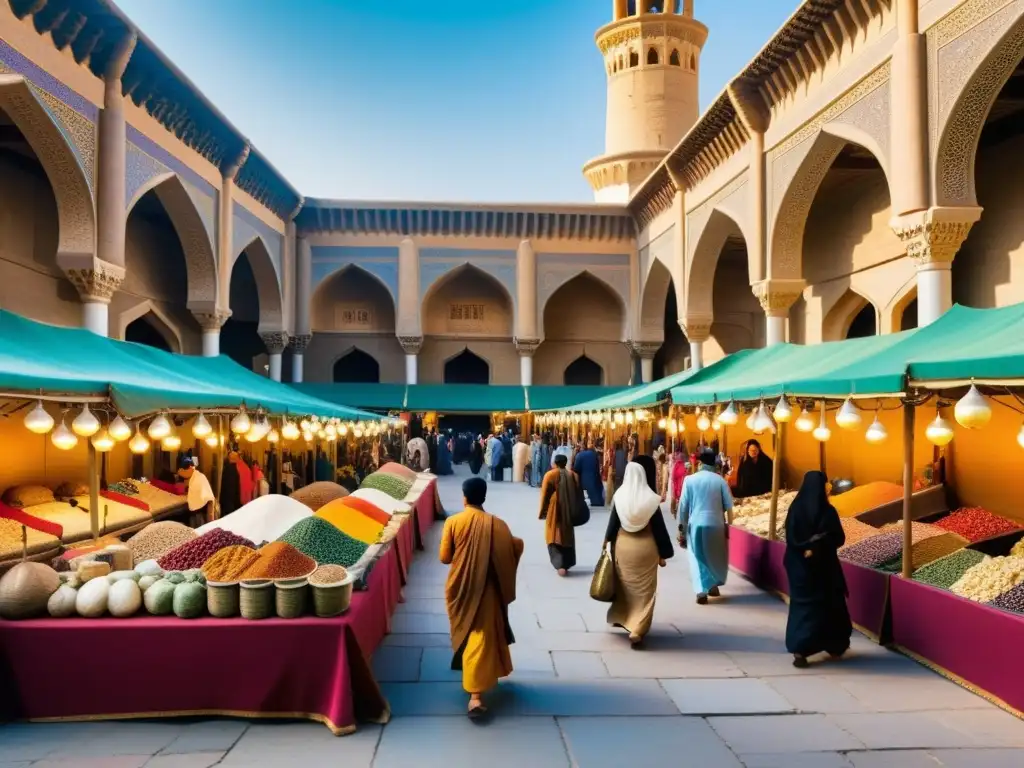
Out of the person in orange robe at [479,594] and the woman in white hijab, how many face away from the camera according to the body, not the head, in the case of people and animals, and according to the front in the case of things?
2

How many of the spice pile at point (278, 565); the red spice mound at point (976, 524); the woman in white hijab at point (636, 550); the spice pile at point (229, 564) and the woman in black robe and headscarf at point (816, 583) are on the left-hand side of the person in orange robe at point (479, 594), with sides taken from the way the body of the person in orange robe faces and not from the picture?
2

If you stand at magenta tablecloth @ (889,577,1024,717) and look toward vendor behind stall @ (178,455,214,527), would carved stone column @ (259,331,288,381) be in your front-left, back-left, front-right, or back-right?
front-right

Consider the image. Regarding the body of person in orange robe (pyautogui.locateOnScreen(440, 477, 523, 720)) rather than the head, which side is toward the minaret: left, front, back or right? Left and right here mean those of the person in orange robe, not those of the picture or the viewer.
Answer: front

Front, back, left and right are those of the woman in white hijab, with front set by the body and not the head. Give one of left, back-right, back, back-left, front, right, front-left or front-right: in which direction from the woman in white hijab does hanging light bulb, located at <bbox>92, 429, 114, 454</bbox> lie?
left

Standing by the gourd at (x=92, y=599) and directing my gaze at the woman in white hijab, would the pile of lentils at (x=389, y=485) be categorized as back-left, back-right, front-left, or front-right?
front-left

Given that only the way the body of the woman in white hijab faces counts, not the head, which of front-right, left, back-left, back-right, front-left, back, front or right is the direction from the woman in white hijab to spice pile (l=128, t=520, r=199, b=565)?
left

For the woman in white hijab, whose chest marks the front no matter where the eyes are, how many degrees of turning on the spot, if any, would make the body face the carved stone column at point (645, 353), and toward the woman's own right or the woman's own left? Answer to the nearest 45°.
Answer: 0° — they already face it

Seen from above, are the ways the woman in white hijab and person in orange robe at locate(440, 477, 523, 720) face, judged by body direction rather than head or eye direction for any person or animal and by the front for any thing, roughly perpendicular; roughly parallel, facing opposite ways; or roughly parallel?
roughly parallel

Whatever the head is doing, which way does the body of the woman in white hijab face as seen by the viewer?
away from the camera

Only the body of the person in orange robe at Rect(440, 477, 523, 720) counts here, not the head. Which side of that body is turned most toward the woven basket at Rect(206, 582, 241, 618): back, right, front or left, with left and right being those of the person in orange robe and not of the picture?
left

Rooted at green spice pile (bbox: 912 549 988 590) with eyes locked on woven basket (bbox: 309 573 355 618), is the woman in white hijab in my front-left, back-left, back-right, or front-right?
front-right

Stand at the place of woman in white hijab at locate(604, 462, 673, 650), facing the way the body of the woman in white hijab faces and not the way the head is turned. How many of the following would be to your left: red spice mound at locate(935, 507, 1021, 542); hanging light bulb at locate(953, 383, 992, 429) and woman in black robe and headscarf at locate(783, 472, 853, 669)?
0

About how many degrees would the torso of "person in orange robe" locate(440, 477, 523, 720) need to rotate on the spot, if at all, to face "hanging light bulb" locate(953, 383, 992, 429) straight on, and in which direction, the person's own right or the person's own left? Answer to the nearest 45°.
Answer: approximately 90° to the person's own right

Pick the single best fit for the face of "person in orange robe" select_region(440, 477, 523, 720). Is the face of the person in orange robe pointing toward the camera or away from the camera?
away from the camera

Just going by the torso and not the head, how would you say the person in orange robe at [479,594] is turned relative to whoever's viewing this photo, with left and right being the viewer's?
facing away from the viewer
